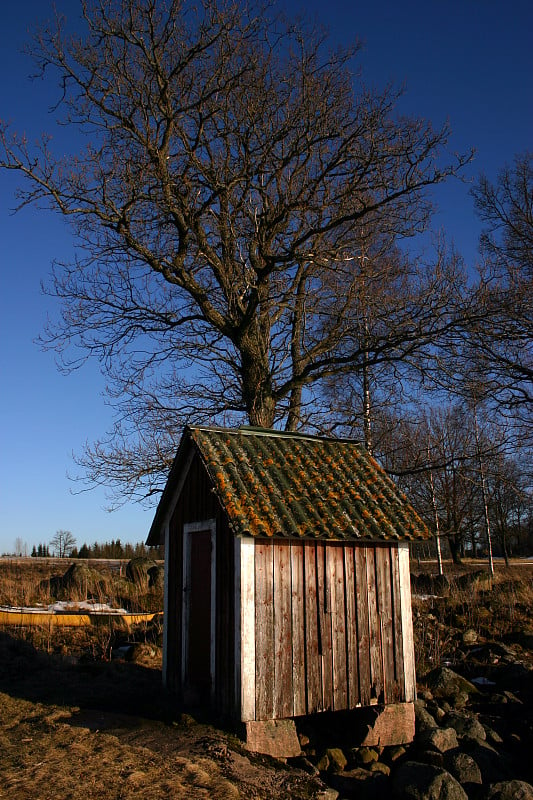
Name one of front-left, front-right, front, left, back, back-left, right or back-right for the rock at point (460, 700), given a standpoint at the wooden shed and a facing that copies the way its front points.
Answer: back

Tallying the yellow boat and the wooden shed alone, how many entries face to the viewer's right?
1

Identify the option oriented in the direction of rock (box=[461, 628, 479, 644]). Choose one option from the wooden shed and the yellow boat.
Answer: the yellow boat

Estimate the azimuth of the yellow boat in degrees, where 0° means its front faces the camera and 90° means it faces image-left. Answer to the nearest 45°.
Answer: approximately 270°

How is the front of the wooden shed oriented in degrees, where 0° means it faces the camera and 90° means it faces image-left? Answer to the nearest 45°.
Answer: approximately 45°
